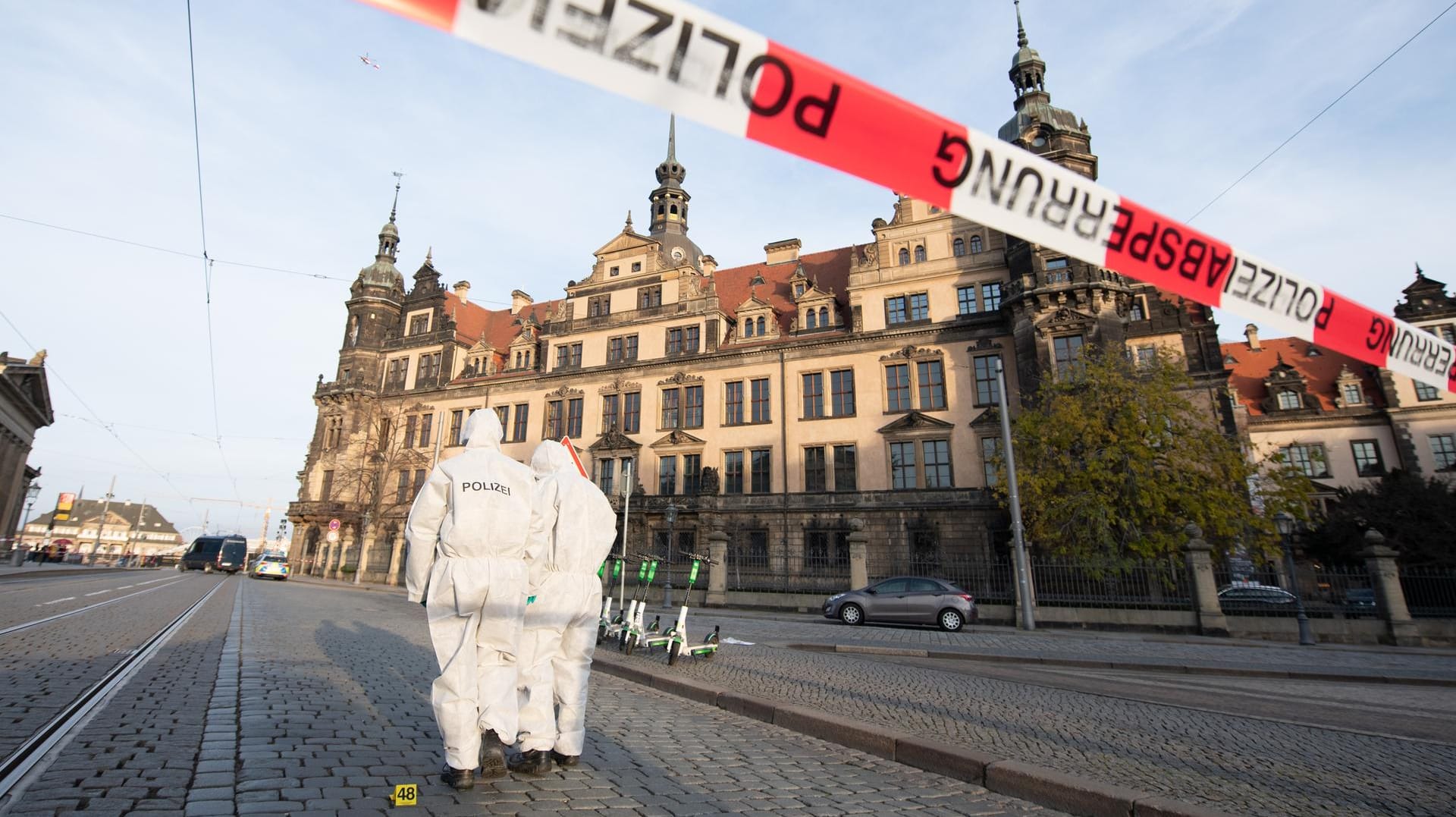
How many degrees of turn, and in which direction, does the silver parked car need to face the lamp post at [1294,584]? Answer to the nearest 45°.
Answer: approximately 180°

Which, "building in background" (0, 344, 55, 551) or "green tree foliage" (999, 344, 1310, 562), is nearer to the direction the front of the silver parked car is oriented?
the building in background

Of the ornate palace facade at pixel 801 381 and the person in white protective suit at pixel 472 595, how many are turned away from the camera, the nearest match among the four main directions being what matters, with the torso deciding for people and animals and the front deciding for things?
1

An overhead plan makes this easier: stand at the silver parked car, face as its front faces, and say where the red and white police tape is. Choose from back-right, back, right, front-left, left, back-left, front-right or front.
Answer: left

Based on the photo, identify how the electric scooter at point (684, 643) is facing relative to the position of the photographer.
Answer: facing the viewer and to the left of the viewer

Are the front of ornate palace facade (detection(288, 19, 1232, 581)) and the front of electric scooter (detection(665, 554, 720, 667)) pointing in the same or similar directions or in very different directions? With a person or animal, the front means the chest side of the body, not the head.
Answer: same or similar directions

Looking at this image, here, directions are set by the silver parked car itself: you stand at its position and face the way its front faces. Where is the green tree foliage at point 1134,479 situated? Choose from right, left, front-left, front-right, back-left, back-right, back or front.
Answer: back-right

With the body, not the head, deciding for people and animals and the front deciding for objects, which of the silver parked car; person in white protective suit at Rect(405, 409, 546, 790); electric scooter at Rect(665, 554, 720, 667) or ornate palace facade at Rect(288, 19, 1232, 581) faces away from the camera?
the person in white protective suit

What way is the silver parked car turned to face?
to the viewer's left

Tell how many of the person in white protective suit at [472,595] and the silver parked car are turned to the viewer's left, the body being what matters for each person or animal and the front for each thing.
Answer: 1

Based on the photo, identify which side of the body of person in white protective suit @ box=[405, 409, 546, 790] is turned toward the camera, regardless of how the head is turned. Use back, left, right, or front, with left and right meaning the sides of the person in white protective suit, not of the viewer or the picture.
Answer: back

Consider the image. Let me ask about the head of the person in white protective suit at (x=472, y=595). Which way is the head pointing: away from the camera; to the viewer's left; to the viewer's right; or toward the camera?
away from the camera
